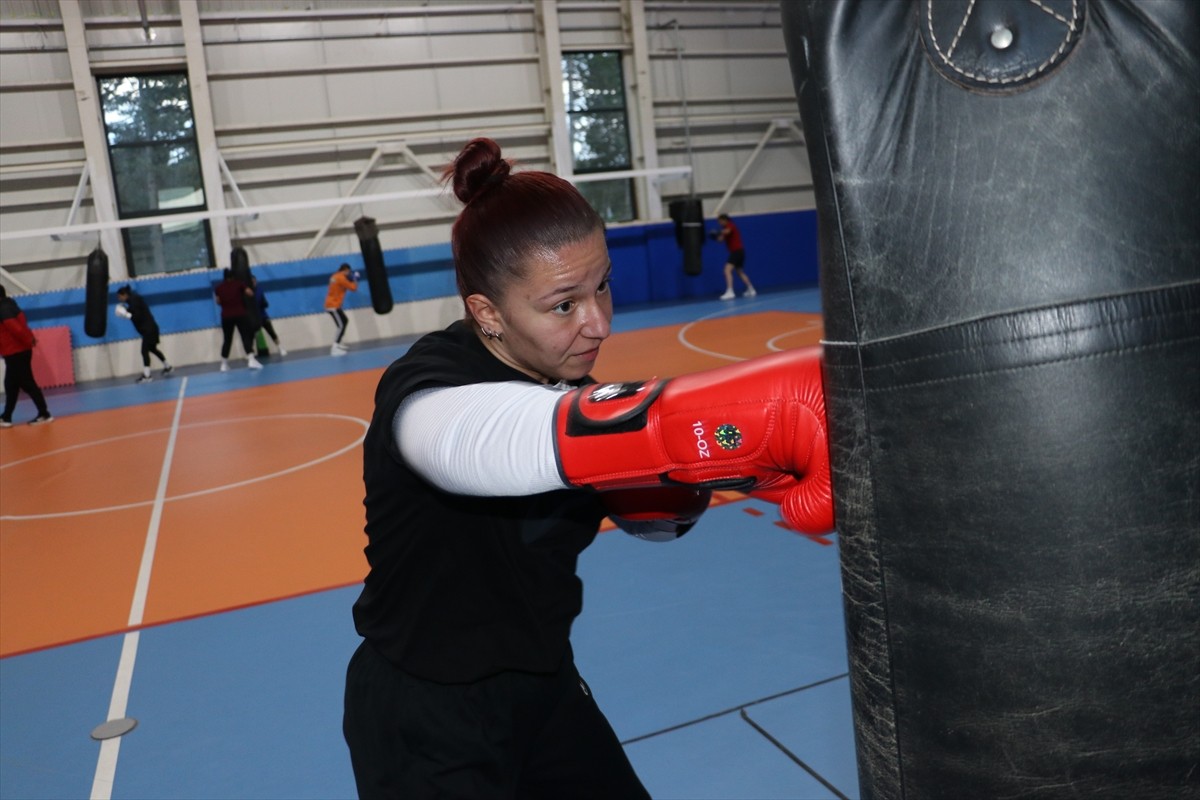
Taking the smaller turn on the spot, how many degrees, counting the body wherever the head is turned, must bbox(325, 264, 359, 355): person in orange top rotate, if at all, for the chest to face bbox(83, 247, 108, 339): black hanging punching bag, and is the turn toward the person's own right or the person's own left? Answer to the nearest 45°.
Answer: approximately 180°

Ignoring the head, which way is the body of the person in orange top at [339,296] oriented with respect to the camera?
to the viewer's right

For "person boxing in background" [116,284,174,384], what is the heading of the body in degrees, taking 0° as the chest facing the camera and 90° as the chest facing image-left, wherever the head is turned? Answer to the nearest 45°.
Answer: approximately 90°

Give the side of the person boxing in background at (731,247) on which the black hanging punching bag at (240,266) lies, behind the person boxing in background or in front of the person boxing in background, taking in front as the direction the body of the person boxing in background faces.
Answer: in front

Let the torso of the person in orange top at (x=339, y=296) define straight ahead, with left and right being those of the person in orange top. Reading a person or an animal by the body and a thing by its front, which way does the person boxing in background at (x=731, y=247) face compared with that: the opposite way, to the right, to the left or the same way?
the opposite way

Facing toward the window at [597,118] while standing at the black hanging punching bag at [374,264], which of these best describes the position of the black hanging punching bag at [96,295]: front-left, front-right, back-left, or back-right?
back-left

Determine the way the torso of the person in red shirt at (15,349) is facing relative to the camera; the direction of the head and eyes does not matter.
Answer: to the viewer's left

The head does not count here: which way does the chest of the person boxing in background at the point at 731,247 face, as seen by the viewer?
to the viewer's left

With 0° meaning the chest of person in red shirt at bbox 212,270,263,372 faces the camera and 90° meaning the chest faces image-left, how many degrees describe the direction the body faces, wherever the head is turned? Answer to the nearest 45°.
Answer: approximately 180°

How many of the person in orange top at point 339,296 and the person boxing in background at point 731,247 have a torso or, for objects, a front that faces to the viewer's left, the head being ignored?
1

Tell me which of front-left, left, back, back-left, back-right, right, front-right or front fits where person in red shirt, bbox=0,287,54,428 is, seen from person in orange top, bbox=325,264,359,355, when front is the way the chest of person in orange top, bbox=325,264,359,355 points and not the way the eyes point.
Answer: back-right

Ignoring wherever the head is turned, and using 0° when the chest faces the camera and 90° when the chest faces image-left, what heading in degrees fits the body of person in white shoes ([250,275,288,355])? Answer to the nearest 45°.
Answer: approximately 90°
